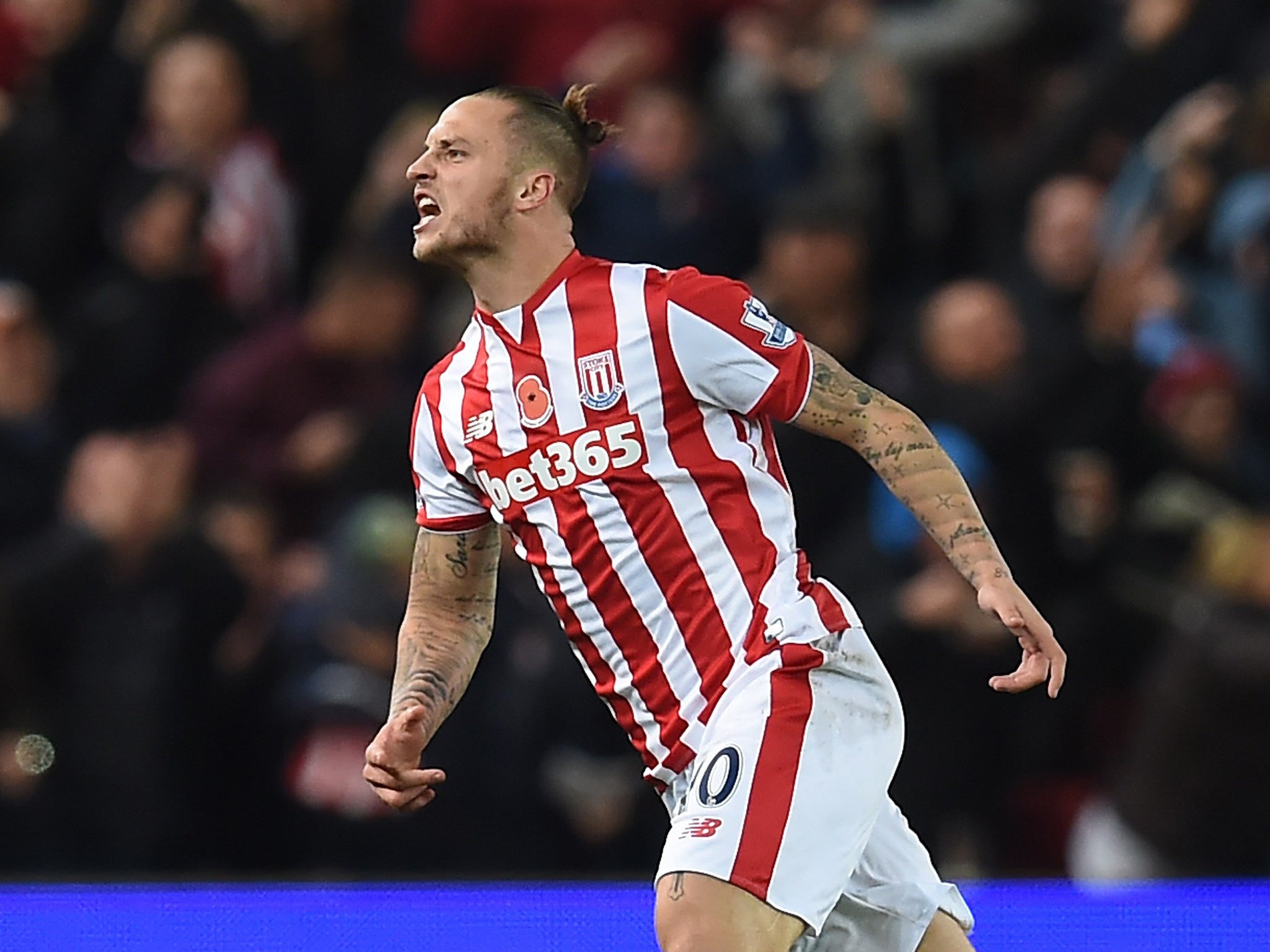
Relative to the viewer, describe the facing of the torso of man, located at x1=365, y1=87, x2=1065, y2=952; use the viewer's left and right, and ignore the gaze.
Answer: facing the viewer and to the left of the viewer

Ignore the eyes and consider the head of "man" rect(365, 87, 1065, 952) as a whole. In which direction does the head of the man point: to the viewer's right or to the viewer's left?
to the viewer's left
